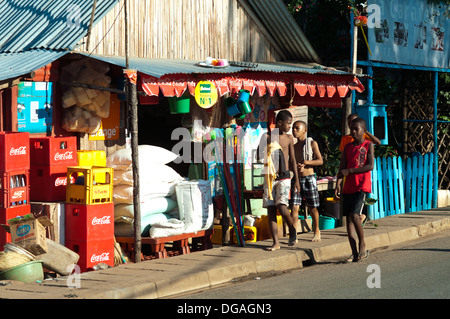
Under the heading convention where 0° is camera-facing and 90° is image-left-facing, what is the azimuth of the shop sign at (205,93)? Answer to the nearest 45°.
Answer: approximately 0°

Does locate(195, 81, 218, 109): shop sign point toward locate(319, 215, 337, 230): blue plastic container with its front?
no

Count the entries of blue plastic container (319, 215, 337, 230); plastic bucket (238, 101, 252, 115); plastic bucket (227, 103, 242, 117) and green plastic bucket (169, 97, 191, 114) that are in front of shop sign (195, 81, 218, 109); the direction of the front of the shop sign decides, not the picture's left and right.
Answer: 0

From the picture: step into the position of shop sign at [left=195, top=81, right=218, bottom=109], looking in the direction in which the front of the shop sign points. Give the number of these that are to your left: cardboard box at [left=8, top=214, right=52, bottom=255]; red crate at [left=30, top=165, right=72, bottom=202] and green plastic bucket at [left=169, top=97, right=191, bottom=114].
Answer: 0

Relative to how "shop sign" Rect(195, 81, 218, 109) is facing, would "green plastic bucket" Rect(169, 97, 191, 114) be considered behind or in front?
behind

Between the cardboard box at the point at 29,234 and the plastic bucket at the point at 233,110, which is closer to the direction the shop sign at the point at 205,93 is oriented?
the cardboard box

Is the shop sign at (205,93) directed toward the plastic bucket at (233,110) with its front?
no

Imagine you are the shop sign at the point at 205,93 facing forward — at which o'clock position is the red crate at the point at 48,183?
The red crate is roughly at 2 o'clock from the shop sign.

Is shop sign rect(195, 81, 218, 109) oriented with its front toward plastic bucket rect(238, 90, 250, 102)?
no

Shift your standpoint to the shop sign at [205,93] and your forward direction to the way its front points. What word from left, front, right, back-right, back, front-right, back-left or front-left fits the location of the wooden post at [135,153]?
front-right

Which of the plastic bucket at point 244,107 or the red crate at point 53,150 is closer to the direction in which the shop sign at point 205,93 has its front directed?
the red crate

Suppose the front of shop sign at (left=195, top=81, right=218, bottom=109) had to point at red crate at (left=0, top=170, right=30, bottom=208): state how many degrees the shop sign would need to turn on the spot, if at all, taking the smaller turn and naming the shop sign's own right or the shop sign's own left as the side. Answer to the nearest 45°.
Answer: approximately 45° to the shop sign's own right

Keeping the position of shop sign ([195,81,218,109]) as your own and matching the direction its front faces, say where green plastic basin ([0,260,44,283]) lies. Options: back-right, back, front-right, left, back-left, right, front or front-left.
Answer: front-right
